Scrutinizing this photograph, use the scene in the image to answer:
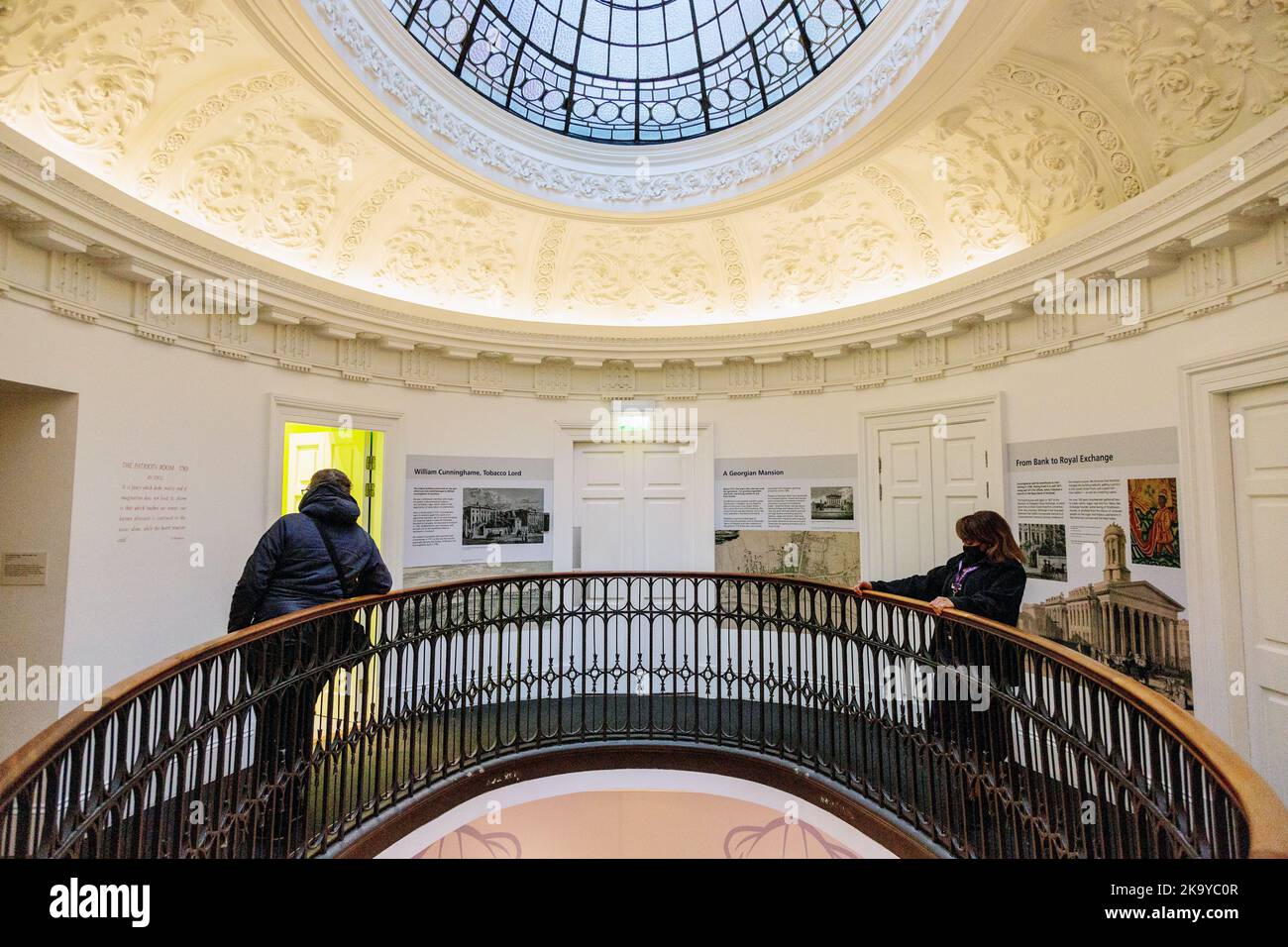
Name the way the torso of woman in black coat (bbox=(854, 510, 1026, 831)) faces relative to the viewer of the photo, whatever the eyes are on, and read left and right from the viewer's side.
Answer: facing the viewer and to the left of the viewer

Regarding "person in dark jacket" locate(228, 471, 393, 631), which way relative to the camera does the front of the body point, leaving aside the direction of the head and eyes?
away from the camera

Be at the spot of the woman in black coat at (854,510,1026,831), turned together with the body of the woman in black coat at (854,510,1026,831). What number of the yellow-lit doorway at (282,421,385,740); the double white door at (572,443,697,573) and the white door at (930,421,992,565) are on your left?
0

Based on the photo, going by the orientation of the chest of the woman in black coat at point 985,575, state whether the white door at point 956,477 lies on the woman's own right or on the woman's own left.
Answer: on the woman's own right

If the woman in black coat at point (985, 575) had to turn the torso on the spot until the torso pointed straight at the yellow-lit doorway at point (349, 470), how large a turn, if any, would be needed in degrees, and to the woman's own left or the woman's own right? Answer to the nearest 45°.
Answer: approximately 45° to the woman's own right

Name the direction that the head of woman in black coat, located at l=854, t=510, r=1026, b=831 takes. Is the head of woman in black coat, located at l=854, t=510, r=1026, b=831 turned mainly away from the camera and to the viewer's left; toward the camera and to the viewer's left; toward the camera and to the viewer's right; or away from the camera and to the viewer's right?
toward the camera and to the viewer's left

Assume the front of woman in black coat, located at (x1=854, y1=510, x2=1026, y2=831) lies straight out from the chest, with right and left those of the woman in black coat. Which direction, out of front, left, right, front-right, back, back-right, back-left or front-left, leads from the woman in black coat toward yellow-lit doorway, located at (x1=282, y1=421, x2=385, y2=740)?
front-right

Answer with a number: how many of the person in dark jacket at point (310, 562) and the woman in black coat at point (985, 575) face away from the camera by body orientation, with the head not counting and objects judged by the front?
1

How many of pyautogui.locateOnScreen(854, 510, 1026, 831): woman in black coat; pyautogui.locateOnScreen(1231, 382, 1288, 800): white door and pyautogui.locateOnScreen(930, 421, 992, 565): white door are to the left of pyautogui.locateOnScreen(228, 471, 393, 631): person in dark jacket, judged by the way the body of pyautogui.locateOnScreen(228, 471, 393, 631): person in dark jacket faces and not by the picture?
0

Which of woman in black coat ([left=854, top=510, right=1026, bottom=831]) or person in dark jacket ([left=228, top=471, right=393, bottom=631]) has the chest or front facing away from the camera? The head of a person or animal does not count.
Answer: the person in dark jacket

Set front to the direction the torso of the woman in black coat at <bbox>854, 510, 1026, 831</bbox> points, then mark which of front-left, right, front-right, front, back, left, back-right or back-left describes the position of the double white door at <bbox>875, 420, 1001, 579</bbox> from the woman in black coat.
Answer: back-right

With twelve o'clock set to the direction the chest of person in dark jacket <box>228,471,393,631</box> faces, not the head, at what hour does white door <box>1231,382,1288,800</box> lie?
The white door is roughly at 4 o'clock from the person in dark jacket.

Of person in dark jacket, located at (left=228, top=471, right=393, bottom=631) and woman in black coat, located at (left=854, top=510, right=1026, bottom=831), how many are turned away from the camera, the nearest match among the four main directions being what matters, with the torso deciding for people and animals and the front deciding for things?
1

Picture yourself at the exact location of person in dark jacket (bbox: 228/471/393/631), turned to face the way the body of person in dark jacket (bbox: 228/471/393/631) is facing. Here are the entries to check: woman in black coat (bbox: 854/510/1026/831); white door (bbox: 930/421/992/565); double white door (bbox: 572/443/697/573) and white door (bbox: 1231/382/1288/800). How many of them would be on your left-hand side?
0

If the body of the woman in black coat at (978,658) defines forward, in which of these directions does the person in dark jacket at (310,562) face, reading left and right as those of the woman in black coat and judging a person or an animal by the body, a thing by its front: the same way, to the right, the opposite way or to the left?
to the right

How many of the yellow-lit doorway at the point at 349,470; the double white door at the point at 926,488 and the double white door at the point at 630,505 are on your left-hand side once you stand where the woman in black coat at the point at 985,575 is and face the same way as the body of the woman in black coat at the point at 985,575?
0
